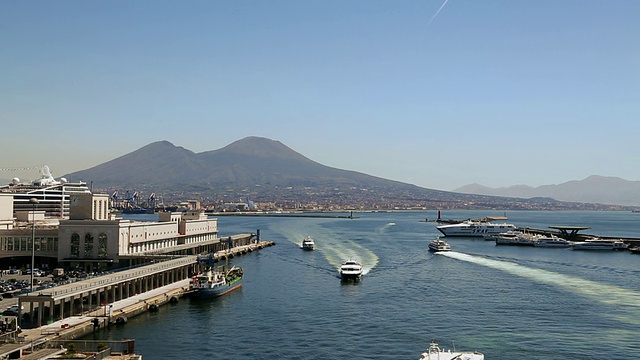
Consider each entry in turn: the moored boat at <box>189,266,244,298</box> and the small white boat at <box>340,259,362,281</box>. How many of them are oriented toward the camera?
1

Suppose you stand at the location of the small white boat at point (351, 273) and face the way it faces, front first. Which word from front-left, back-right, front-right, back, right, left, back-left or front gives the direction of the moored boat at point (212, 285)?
front-right

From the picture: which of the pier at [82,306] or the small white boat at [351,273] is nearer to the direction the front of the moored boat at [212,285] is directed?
the small white boat

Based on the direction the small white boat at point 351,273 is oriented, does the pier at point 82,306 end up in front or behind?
in front

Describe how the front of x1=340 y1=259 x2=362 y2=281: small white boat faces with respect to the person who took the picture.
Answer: facing the viewer

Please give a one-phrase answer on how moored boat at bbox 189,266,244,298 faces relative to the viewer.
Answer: facing away from the viewer and to the right of the viewer
